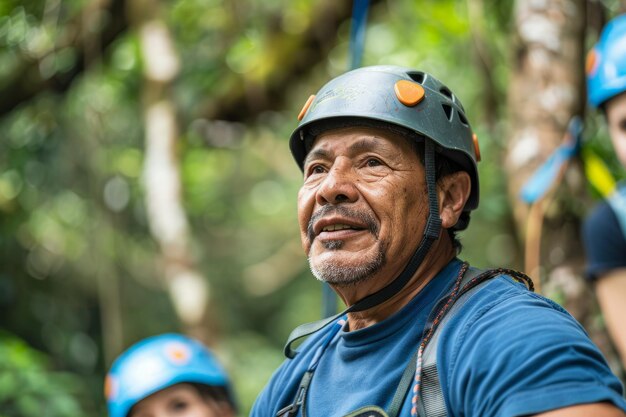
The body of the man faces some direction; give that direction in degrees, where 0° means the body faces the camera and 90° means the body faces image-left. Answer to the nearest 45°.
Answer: approximately 45°

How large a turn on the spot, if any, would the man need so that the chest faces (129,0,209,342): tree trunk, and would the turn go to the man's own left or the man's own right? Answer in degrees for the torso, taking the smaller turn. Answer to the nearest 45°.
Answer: approximately 90° to the man's own right

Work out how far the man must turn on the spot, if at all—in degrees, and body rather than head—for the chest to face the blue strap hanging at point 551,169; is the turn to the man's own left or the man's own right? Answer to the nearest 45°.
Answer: approximately 180°

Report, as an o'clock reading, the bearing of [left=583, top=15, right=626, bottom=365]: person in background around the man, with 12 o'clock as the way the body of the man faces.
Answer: The person in background is roughly at 6 o'clock from the man.

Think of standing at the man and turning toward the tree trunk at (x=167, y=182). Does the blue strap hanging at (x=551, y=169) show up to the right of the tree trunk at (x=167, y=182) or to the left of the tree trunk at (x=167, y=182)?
right
